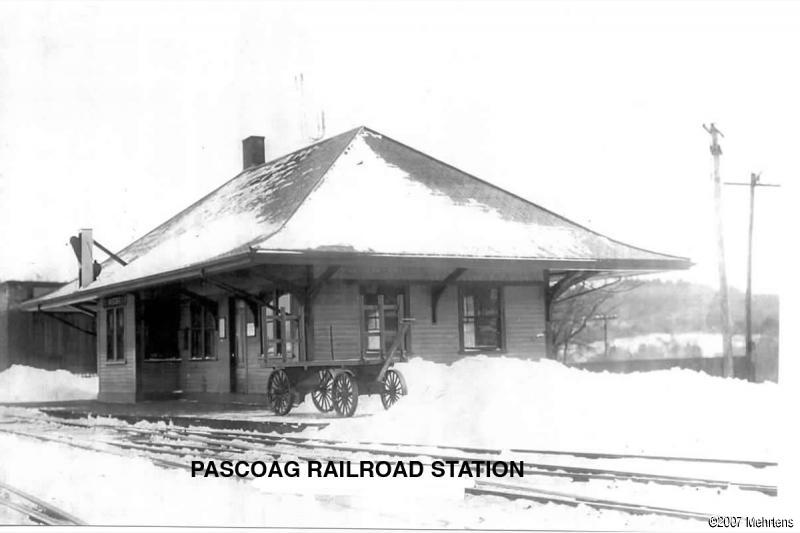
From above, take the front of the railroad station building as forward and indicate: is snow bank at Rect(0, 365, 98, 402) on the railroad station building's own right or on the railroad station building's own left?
on the railroad station building's own right

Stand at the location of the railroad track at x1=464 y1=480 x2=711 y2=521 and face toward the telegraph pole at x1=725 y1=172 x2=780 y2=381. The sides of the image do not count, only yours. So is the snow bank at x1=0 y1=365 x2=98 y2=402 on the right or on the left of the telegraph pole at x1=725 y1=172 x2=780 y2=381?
left

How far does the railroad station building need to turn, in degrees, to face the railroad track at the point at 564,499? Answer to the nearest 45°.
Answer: approximately 45° to its left

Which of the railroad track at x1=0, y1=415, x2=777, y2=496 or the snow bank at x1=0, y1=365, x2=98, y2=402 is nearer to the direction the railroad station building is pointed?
the railroad track

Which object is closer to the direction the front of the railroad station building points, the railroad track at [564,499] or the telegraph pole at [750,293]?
the railroad track

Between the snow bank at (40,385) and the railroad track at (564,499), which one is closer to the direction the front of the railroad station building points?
the railroad track

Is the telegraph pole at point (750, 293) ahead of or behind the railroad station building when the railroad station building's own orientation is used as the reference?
behind

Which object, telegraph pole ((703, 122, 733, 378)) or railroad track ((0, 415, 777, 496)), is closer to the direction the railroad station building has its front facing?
the railroad track

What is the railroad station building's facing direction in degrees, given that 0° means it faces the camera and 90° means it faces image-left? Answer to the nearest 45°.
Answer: approximately 45°

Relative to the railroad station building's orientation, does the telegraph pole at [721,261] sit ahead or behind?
behind
